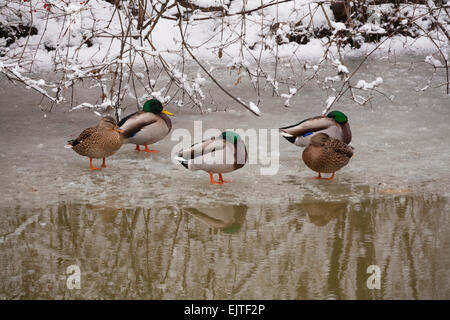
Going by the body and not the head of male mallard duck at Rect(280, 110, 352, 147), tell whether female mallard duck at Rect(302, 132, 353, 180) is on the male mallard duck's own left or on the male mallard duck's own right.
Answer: on the male mallard duck's own right

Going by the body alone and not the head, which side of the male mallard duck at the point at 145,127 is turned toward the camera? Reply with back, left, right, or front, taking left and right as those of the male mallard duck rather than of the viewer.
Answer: right

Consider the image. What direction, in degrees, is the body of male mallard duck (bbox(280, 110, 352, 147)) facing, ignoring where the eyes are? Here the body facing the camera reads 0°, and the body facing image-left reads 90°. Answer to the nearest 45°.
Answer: approximately 270°

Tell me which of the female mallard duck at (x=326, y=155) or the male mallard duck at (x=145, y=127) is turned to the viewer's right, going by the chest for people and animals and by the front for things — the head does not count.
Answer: the male mallard duck

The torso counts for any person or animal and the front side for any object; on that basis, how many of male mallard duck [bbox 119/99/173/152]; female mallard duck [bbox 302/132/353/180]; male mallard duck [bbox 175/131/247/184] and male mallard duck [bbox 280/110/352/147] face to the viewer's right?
3

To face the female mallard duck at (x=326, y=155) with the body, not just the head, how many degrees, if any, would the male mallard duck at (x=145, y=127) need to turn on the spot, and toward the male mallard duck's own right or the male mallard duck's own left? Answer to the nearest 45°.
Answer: approximately 45° to the male mallard duck's own right

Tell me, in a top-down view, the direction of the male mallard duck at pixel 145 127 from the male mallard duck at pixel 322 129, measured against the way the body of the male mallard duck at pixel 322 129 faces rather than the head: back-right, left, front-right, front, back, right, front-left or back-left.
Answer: back

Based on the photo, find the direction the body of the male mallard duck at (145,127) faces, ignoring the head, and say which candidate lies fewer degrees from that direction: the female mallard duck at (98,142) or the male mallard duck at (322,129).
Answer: the male mallard duck

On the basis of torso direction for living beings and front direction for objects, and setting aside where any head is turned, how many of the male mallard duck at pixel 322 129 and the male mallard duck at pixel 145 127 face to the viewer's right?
2

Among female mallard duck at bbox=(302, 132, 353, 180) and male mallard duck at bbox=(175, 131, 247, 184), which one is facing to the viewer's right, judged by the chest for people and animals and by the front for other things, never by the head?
the male mallard duck

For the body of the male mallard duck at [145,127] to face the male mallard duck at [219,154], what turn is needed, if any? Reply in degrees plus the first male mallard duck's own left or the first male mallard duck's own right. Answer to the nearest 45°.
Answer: approximately 45° to the first male mallard duck's own right

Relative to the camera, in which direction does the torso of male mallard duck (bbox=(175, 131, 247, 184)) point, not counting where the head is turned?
to the viewer's right

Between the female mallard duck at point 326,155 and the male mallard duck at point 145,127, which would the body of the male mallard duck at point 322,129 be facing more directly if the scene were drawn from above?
the female mallard duck
